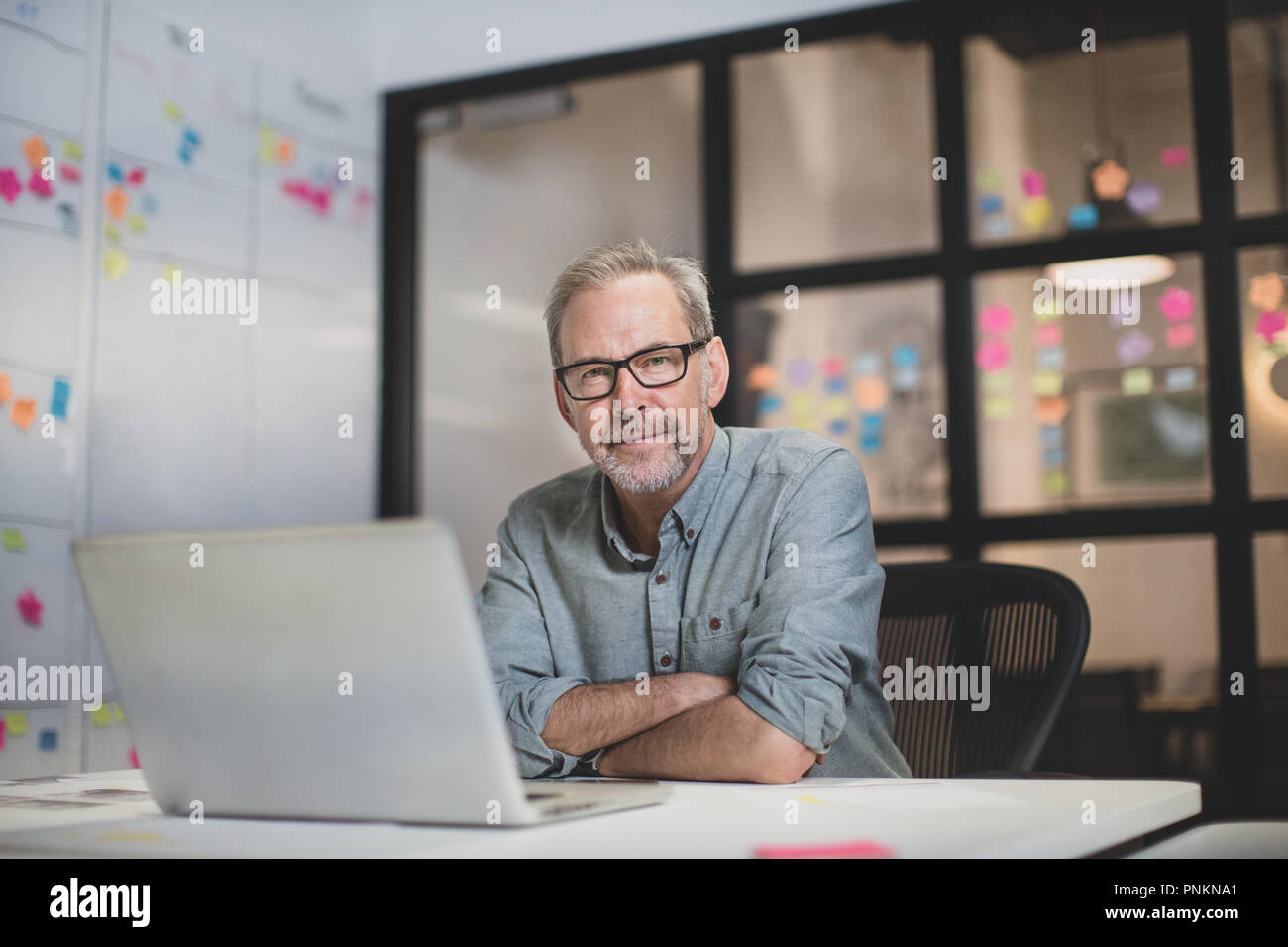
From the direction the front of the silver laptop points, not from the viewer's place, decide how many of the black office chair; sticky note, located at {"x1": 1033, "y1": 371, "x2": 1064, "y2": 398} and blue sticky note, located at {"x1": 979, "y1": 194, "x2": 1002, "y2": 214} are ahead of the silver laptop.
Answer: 3

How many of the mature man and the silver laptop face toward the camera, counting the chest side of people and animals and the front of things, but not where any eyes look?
1

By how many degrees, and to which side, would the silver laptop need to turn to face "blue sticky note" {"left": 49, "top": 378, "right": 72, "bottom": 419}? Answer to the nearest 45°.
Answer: approximately 45° to its left

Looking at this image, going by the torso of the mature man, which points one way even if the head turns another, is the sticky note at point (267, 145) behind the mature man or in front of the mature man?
behind

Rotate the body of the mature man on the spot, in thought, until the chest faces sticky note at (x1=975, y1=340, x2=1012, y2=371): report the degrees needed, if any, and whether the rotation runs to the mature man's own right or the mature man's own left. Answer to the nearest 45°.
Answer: approximately 135° to the mature man's own left

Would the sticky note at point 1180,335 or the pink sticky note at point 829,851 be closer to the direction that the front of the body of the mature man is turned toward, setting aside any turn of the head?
the pink sticky note

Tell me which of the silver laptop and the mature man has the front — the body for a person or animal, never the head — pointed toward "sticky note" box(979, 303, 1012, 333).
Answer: the silver laptop

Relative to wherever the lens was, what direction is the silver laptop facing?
facing away from the viewer and to the right of the viewer

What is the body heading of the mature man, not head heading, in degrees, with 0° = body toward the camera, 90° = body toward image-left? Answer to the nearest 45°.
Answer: approximately 0°

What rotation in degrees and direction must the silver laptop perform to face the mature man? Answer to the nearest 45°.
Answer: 0° — it already faces them

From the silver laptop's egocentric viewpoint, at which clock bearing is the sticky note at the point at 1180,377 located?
The sticky note is roughly at 12 o'clock from the silver laptop.
